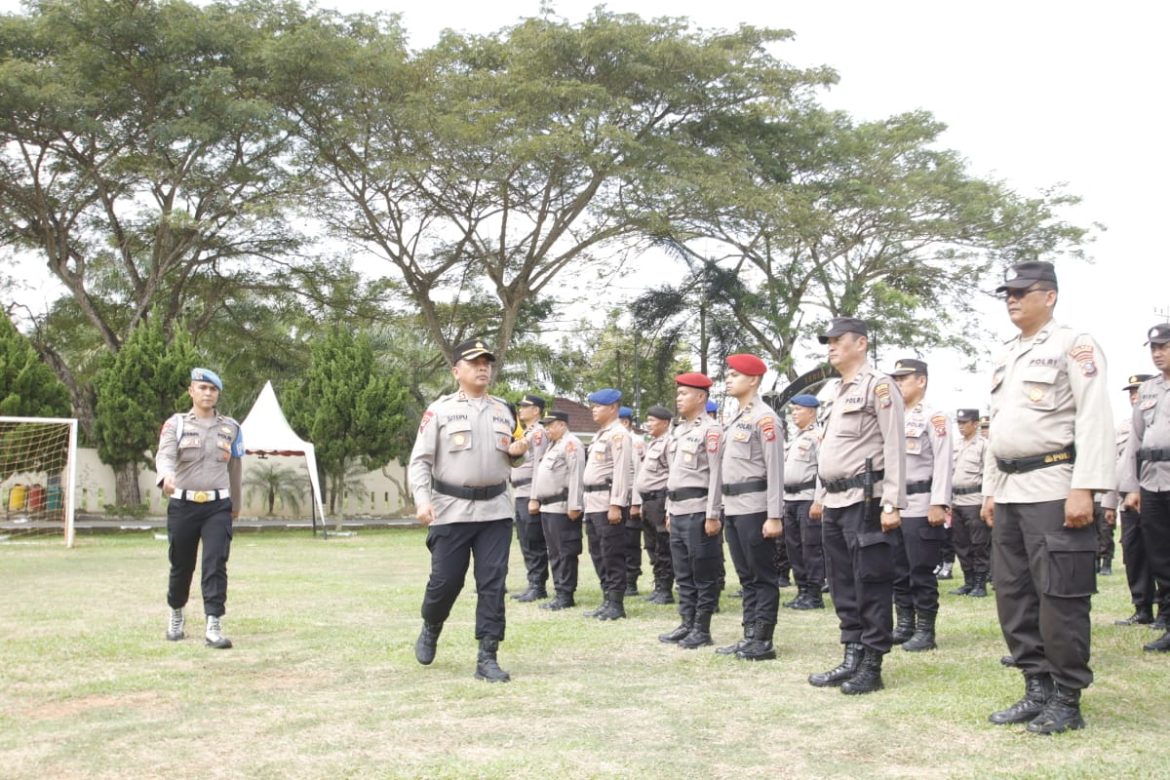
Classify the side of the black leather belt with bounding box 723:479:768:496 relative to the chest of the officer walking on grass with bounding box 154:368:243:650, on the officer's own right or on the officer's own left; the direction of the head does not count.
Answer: on the officer's own left

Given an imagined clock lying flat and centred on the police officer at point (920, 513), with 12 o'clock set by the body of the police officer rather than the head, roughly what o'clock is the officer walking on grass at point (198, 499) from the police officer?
The officer walking on grass is roughly at 1 o'clock from the police officer.

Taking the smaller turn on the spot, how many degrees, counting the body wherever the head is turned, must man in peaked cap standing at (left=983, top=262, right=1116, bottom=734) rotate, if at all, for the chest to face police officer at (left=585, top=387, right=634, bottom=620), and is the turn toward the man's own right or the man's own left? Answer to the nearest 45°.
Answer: approximately 90° to the man's own right

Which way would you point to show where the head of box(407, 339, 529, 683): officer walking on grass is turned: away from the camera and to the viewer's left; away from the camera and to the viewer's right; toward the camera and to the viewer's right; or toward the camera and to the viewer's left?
toward the camera and to the viewer's right

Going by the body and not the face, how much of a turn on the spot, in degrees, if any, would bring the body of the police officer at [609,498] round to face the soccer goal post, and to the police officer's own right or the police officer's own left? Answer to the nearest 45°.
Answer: approximately 90° to the police officer's own right

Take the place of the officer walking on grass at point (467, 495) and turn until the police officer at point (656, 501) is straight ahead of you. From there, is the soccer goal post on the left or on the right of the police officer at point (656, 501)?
left

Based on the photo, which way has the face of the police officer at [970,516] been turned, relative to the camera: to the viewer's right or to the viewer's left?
to the viewer's left

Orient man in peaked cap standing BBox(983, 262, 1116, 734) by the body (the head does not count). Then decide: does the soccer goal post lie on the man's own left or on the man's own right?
on the man's own right

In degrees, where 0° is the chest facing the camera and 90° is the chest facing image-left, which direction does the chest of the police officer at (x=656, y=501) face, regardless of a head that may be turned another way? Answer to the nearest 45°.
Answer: approximately 45°

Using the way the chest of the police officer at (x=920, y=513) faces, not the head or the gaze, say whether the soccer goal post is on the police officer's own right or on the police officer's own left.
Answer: on the police officer's own right
